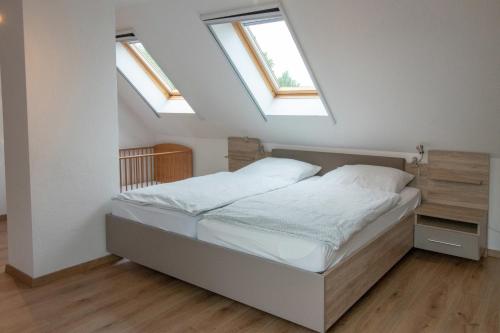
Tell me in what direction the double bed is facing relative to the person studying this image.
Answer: facing the viewer and to the left of the viewer

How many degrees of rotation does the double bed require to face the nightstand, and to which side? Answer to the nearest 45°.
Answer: approximately 180°

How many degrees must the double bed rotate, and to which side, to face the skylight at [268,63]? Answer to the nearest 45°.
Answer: approximately 135° to its right

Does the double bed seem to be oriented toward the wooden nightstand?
no

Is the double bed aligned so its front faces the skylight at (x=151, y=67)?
no

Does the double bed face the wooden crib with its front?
no
